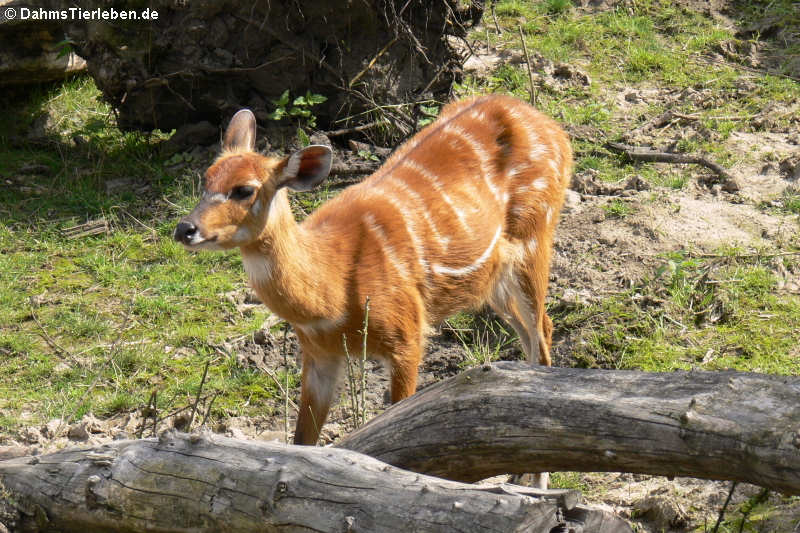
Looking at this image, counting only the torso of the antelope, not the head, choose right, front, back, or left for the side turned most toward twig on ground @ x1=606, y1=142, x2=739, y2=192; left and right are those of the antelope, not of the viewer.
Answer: back

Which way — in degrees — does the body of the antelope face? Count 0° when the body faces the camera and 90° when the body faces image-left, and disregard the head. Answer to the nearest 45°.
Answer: approximately 45°

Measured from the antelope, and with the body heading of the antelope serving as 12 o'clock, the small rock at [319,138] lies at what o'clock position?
The small rock is roughly at 4 o'clock from the antelope.

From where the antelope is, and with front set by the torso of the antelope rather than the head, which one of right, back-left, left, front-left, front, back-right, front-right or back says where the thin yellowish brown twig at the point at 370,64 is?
back-right

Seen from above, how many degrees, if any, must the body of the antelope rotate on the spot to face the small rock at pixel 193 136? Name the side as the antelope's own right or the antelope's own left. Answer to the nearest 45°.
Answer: approximately 90° to the antelope's own right

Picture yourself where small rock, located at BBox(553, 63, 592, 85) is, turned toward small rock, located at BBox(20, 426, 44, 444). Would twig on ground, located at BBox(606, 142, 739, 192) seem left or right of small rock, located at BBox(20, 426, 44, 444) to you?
left

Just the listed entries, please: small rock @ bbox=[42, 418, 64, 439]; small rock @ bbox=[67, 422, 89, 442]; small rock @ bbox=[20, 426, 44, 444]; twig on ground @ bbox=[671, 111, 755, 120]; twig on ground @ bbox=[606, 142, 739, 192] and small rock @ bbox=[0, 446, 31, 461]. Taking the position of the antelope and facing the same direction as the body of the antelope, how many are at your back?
2

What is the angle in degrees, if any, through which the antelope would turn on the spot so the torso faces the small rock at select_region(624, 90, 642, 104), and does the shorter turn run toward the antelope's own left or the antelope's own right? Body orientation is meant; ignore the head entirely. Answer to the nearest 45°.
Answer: approximately 180°

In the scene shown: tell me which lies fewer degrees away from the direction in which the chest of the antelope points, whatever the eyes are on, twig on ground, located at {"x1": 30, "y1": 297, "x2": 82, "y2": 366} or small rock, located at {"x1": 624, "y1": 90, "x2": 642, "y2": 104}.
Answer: the twig on ground

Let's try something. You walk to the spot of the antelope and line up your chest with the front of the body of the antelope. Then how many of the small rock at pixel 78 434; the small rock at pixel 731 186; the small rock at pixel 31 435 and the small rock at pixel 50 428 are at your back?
1

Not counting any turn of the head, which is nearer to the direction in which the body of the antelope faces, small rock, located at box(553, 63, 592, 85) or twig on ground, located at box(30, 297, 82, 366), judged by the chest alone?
the twig on ground

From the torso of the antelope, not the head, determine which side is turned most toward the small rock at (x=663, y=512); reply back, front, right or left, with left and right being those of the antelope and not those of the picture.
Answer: left
